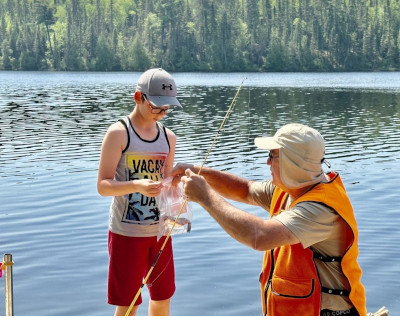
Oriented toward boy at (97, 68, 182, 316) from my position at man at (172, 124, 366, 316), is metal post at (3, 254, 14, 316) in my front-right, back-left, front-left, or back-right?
front-left

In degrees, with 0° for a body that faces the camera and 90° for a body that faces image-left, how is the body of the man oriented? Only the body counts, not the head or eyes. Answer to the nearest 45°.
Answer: approximately 90°

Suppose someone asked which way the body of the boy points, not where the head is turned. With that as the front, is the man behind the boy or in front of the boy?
in front

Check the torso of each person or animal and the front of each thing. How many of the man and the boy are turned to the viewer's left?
1

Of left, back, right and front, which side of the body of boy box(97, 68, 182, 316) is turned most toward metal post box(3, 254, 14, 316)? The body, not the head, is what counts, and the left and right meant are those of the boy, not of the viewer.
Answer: right

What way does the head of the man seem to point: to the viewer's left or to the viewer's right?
to the viewer's left

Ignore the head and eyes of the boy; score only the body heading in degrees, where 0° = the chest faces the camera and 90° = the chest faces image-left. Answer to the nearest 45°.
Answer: approximately 315°

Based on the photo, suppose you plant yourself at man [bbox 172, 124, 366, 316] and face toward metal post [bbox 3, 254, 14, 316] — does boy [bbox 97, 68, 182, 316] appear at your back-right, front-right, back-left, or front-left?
front-right

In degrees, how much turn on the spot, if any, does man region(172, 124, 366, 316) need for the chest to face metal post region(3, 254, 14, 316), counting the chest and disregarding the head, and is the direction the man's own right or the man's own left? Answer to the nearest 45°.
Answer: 0° — they already face it

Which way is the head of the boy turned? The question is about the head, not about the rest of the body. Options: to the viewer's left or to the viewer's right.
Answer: to the viewer's right

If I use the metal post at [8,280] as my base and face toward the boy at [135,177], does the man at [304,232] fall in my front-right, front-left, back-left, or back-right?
front-right

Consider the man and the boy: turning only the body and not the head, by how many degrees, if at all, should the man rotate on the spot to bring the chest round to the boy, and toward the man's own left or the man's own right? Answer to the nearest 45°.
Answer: approximately 45° to the man's own right
